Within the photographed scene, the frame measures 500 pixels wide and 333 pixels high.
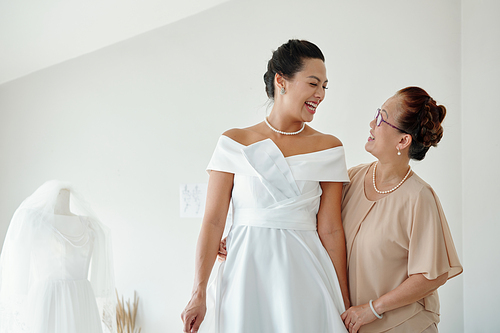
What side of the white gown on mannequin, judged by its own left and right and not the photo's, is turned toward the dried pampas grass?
left

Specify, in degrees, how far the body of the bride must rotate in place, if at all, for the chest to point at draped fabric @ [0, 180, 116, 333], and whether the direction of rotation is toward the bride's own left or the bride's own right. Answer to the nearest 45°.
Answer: approximately 135° to the bride's own right

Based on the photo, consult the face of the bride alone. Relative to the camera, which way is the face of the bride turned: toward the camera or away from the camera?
toward the camera

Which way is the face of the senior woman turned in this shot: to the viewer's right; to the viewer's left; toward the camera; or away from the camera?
to the viewer's left

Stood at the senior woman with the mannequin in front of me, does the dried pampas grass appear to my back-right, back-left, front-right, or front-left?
front-right

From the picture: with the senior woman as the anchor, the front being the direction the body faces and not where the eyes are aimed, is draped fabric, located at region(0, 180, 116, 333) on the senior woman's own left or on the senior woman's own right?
on the senior woman's own right

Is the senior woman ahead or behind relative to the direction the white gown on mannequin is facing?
ahead

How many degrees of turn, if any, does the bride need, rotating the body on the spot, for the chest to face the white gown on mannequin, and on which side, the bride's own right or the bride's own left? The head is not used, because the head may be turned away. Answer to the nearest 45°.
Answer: approximately 135° to the bride's own right

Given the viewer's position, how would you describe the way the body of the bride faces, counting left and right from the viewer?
facing the viewer

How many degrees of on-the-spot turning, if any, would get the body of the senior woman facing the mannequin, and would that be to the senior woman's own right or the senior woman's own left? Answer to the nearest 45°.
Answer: approximately 45° to the senior woman's own right

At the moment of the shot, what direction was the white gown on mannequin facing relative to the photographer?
facing the viewer and to the right of the viewer

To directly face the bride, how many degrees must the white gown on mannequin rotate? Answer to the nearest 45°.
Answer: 0° — it already faces them
